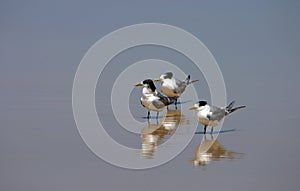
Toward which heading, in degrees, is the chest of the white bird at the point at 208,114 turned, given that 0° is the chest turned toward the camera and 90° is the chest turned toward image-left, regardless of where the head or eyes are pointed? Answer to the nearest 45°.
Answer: approximately 90°

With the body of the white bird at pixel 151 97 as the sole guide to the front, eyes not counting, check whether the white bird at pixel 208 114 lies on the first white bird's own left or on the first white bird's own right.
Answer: on the first white bird's own left

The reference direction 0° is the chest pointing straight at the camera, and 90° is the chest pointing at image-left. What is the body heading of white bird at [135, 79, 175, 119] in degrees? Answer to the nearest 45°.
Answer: approximately 45°

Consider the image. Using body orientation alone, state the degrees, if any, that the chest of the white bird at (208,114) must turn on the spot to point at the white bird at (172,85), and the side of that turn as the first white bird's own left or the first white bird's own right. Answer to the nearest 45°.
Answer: approximately 45° to the first white bird's own right
